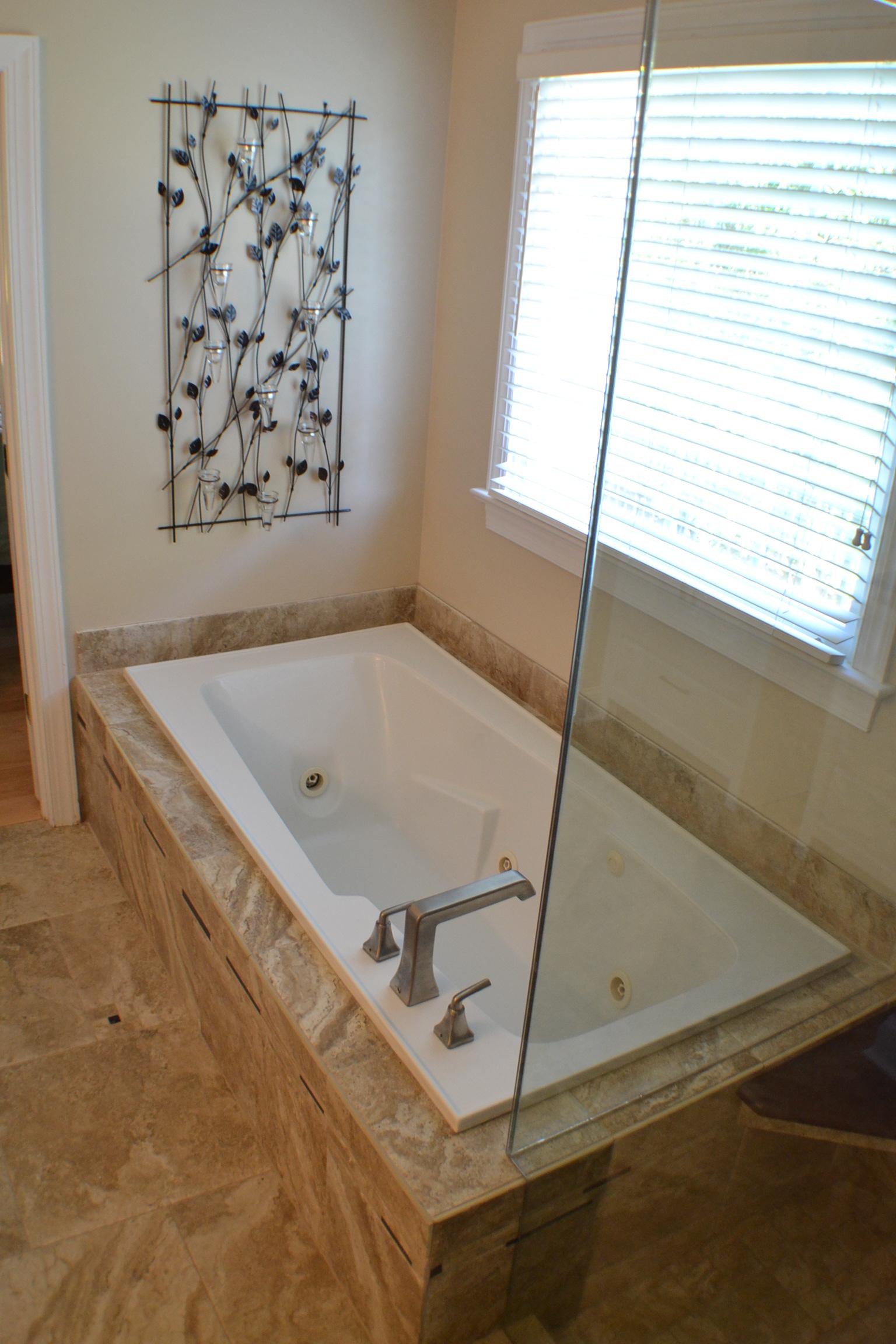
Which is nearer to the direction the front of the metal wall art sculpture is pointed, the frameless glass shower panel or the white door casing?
the frameless glass shower panel

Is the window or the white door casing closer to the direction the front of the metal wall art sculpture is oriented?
the window

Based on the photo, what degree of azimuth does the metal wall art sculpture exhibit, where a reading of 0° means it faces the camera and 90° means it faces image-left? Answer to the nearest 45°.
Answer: approximately 315°
